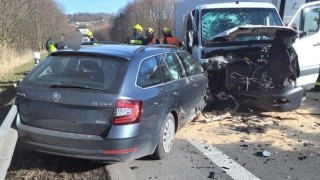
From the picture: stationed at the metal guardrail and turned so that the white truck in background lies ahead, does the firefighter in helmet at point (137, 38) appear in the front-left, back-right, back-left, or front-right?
front-left

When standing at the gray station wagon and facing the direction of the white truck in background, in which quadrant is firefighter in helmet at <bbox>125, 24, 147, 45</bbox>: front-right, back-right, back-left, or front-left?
front-left

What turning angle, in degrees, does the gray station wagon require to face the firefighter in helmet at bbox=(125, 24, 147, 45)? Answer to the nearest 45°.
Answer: approximately 45° to its left

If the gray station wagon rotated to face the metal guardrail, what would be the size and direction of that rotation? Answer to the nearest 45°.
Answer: approximately 135° to its left

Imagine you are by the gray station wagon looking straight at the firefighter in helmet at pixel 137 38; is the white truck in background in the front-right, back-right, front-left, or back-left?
front-right

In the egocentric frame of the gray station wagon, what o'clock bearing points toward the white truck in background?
The white truck in background is roughly at 12 o'clock from the gray station wagon.

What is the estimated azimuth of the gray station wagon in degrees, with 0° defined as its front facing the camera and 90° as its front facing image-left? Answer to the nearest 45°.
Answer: approximately 225°
